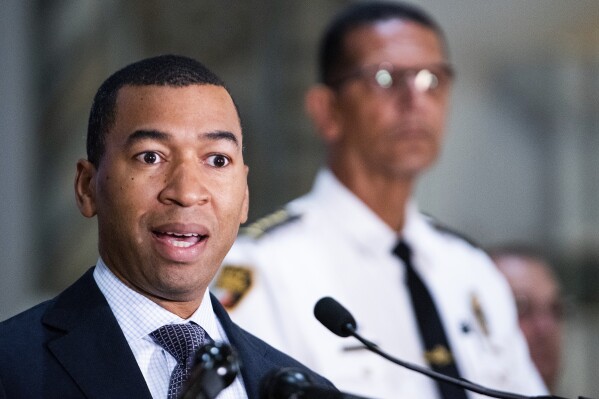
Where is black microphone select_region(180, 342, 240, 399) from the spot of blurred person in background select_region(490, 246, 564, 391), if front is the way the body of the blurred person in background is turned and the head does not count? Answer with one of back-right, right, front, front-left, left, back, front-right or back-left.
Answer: front-right

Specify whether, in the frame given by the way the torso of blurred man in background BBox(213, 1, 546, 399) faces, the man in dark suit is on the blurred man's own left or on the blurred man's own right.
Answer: on the blurred man's own right

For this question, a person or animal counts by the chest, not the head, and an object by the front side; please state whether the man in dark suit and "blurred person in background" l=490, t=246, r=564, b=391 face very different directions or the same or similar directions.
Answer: same or similar directions

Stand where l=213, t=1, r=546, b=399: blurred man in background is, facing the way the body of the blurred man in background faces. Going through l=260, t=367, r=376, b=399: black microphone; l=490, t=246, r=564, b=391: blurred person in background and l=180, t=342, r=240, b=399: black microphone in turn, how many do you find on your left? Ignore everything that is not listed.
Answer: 1

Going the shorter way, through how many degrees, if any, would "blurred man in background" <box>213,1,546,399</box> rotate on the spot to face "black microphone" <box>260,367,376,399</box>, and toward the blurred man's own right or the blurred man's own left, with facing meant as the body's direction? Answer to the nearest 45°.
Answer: approximately 45° to the blurred man's own right

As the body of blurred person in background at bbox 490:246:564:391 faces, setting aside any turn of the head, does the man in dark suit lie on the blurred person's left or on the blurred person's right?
on the blurred person's right

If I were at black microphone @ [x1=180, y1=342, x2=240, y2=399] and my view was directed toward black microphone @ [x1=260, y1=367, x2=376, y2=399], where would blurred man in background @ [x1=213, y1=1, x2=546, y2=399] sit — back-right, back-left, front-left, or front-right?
front-left

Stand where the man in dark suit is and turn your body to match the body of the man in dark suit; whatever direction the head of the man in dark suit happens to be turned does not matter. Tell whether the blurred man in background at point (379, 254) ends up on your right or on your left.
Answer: on your left

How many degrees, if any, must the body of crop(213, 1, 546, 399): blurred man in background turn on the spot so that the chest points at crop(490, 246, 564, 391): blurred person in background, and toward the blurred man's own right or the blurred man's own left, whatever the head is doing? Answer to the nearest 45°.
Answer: approximately 90° to the blurred man's own left

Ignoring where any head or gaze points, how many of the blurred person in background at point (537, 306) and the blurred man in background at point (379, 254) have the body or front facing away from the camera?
0

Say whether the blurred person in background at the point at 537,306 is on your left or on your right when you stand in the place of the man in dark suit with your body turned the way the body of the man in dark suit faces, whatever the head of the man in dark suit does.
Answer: on your left

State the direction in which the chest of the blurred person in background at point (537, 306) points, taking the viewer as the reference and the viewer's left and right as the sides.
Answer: facing the viewer and to the right of the viewer

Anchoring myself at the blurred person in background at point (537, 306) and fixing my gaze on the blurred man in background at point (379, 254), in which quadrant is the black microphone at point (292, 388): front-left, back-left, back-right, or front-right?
front-left

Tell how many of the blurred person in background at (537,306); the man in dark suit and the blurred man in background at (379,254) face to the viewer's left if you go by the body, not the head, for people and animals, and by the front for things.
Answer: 0
